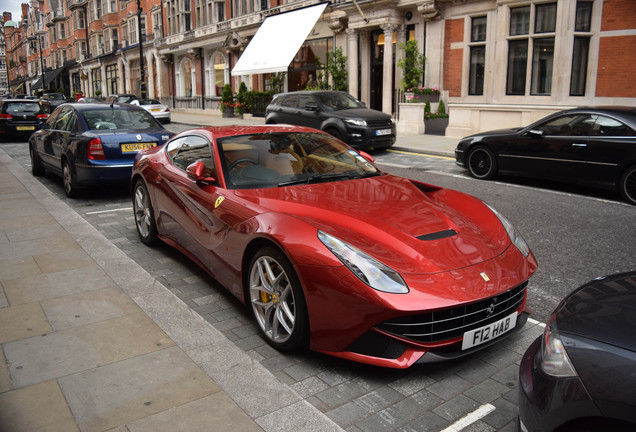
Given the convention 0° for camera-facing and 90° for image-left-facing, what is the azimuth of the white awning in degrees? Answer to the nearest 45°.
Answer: approximately 45°

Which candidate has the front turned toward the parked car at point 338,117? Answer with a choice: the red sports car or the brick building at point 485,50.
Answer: the brick building

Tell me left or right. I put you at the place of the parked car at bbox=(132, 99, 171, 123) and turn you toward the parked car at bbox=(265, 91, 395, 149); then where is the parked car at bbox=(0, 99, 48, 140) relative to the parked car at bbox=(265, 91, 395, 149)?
right

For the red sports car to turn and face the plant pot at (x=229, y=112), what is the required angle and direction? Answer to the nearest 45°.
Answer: approximately 135° to its left

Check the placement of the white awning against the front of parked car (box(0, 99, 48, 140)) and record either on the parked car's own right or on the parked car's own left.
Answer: on the parked car's own right

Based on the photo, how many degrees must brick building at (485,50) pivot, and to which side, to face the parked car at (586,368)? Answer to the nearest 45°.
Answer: approximately 45° to its left

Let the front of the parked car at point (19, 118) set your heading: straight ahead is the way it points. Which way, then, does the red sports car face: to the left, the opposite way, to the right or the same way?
the opposite way

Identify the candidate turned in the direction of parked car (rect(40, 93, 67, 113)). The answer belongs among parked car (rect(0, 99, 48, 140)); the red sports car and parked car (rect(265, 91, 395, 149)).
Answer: parked car (rect(0, 99, 48, 140))

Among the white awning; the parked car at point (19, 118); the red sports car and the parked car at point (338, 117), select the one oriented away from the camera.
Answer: the parked car at point (19, 118)

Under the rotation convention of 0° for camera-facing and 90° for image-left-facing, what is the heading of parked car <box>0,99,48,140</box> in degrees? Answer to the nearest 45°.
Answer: approximately 180°

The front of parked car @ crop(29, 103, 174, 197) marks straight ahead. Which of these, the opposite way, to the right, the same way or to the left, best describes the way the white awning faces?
to the left

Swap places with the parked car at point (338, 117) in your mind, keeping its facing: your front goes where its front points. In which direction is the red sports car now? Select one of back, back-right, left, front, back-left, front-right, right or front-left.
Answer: front-right

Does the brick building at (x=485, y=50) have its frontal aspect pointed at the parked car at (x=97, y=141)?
yes

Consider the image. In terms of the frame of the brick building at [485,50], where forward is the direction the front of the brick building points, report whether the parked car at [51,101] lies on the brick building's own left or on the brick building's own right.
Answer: on the brick building's own right

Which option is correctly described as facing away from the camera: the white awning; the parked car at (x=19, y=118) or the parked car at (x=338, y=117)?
the parked car at (x=19, y=118)

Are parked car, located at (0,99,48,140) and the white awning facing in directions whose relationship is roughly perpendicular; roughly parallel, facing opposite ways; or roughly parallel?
roughly perpendicular
